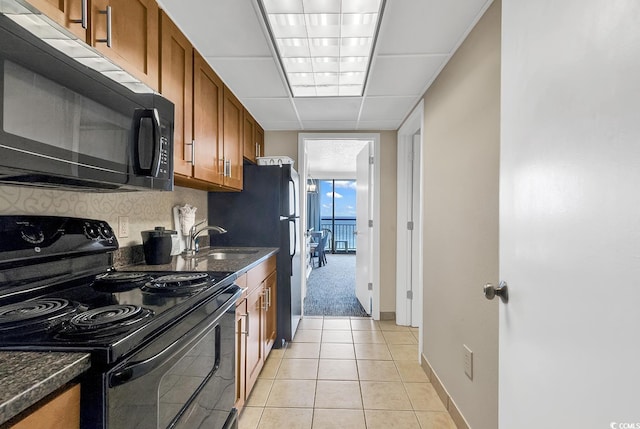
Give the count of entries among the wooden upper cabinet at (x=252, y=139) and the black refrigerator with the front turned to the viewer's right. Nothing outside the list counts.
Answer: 2

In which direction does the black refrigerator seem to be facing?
to the viewer's right

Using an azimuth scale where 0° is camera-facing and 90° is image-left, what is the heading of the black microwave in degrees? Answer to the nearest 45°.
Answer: approximately 315°

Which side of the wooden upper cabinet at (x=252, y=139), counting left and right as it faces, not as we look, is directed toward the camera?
right

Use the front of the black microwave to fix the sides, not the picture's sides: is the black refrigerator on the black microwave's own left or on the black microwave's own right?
on the black microwave's own left

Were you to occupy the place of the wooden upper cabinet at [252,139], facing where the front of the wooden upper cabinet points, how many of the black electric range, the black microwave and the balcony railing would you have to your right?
2

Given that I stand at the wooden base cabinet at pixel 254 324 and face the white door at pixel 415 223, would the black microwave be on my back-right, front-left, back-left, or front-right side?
back-right

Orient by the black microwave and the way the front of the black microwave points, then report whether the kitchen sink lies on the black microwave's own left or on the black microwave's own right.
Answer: on the black microwave's own left
